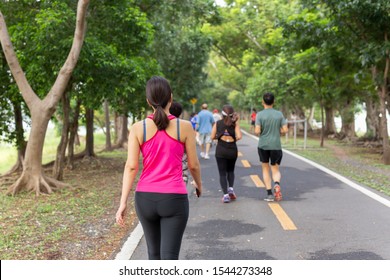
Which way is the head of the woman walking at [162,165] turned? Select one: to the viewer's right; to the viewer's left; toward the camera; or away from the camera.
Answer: away from the camera

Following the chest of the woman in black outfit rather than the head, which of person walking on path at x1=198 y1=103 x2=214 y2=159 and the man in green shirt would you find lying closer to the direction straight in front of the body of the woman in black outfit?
the person walking on path

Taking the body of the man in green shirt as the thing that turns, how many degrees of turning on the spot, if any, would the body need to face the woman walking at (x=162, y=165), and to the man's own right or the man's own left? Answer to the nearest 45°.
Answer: approximately 180°

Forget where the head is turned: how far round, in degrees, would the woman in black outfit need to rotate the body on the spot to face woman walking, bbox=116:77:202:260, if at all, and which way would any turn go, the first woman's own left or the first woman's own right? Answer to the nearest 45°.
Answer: approximately 180°

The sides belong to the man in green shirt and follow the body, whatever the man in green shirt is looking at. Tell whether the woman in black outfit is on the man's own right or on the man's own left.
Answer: on the man's own left

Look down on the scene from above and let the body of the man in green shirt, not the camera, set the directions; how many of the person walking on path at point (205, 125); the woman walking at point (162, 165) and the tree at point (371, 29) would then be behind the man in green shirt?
1

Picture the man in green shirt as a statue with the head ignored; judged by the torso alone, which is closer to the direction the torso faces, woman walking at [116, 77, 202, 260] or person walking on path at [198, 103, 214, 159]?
the person walking on path

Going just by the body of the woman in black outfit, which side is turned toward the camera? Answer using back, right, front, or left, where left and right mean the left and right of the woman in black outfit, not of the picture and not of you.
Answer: back

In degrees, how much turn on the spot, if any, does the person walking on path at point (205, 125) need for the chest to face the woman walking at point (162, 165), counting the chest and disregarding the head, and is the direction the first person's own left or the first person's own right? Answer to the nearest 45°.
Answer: approximately 180°

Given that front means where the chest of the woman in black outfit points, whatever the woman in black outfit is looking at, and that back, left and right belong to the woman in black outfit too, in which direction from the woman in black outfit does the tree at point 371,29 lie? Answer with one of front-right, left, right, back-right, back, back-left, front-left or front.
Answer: front-right

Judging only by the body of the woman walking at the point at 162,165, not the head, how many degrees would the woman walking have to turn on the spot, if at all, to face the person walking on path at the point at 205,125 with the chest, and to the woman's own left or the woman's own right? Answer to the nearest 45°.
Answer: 0° — they already face them

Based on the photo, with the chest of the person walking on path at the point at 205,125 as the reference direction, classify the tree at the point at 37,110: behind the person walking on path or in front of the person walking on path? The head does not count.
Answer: behind

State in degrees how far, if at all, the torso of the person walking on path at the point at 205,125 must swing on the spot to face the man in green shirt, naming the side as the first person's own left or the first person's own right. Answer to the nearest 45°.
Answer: approximately 180°

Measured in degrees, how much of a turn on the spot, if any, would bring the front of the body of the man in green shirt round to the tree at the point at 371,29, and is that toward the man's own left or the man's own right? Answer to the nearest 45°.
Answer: approximately 45° to the man's own right

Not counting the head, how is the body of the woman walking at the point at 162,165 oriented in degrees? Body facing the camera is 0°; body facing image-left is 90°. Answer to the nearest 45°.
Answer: approximately 180°

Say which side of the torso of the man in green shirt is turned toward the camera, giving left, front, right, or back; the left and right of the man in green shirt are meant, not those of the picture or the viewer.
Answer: back

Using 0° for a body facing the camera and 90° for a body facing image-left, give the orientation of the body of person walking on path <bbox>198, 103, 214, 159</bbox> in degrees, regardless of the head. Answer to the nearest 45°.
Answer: approximately 180°
